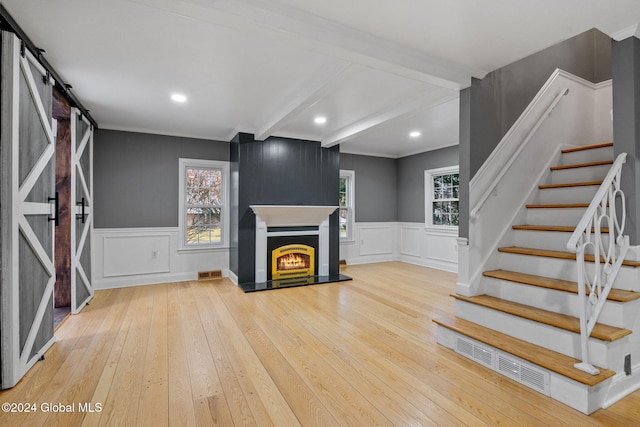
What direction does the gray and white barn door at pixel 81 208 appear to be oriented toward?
to the viewer's right

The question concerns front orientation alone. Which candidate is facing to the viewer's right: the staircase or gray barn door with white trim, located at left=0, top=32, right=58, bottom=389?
the gray barn door with white trim

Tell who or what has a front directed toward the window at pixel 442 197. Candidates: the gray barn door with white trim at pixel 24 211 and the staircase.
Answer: the gray barn door with white trim

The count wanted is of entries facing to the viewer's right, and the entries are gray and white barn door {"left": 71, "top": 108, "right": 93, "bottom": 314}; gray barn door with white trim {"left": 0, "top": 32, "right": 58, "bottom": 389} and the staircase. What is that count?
2

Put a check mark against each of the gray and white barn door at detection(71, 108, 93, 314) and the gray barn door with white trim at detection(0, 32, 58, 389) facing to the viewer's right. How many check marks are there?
2

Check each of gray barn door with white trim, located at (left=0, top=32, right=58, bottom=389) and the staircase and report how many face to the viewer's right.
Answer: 1

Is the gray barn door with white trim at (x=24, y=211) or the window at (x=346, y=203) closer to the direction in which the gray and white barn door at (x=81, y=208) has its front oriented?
the window

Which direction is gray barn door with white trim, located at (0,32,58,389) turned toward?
to the viewer's right
